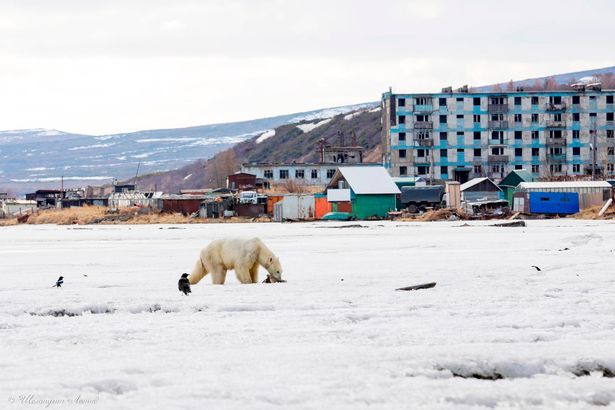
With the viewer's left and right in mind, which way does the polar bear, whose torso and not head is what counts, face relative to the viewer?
facing to the right of the viewer
